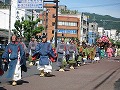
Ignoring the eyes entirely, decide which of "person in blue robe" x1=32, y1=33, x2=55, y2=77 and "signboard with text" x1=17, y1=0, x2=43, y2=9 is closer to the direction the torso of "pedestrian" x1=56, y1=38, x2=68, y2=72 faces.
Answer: the person in blue robe

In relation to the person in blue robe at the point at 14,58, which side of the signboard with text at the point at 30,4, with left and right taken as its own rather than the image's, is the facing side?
front

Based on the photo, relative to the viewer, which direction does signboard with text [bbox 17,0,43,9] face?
toward the camera

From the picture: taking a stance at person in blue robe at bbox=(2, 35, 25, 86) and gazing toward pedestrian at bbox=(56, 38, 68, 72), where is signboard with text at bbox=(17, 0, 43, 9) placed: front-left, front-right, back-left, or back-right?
front-left

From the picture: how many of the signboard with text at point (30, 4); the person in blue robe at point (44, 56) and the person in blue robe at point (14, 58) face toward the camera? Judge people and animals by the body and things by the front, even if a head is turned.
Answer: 3

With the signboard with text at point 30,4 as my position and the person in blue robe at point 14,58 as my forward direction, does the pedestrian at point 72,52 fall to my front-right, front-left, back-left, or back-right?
front-left

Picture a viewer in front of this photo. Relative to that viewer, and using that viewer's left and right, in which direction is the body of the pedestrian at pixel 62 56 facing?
facing the viewer

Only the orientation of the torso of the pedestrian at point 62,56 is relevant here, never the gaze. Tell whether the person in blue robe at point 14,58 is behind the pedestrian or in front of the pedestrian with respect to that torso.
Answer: in front

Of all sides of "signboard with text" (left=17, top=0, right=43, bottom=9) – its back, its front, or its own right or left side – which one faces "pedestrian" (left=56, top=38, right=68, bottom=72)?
front

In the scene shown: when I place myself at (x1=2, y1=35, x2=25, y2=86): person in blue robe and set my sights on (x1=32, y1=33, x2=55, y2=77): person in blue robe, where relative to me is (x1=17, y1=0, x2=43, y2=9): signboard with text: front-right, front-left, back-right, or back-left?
front-left

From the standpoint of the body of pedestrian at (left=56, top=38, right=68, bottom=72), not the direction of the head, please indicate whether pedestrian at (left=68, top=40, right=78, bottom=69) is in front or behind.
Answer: behind

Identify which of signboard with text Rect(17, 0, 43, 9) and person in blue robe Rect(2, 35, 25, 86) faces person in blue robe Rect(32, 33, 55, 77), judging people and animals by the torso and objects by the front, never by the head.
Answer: the signboard with text
